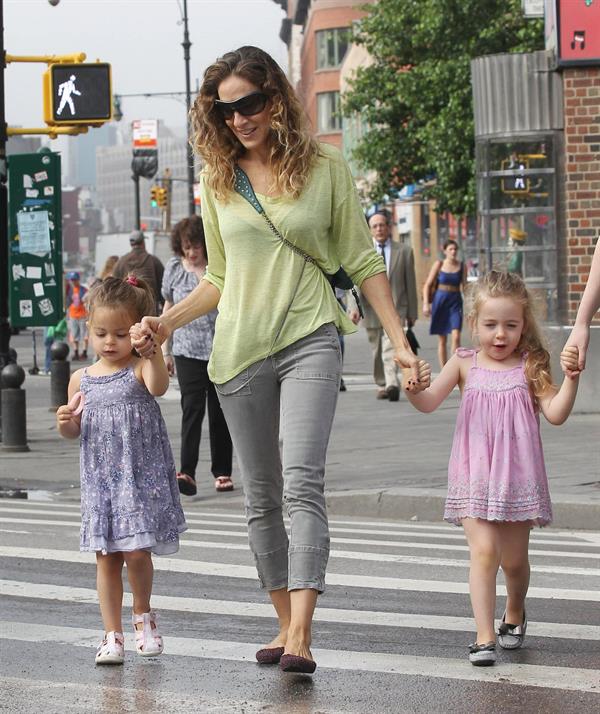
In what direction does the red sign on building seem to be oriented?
toward the camera

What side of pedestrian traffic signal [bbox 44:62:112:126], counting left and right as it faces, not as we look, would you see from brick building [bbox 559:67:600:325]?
left

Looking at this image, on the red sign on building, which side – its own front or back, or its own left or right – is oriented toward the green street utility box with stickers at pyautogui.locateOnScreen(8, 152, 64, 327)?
right

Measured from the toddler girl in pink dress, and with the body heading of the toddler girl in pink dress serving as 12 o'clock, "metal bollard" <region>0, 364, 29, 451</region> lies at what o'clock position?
The metal bollard is roughly at 5 o'clock from the toddler girl in pink dress.

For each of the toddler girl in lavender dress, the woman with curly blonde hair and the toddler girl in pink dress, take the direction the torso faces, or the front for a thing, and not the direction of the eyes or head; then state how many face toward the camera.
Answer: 3

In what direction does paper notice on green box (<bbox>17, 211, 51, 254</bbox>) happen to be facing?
toward the camera

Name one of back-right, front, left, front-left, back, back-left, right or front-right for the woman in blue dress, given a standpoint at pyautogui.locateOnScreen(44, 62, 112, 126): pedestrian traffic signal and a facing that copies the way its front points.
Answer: back-left

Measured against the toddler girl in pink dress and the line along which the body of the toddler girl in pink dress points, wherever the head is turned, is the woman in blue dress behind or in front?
behind

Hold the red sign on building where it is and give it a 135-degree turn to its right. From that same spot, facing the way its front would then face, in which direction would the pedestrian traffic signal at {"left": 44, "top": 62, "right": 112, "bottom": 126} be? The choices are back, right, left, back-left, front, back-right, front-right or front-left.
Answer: front-left

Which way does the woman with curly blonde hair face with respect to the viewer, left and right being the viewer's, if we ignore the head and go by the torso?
facing the viewer

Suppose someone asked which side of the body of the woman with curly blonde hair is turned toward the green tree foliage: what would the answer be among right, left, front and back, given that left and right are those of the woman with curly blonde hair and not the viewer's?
back
